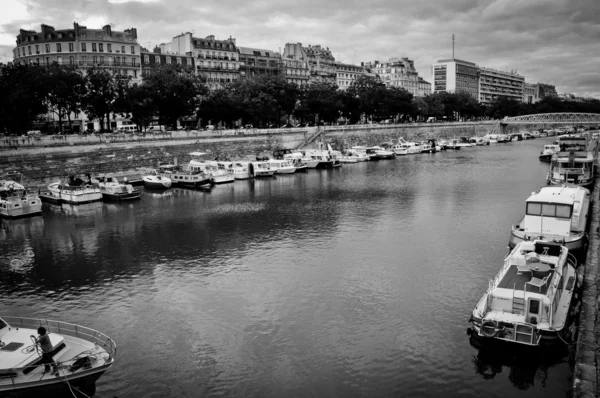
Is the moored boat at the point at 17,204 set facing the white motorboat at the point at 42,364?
no

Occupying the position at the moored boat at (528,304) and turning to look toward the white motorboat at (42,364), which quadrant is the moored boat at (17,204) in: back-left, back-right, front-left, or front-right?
front-right

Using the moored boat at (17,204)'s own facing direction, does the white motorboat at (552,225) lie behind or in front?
behind

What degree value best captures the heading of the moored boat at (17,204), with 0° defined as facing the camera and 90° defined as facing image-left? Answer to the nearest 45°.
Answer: approximately 135°

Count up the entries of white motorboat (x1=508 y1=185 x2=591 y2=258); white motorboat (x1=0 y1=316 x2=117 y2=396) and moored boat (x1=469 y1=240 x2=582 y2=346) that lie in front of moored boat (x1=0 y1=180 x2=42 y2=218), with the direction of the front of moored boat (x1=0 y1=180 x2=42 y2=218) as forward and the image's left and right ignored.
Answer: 0

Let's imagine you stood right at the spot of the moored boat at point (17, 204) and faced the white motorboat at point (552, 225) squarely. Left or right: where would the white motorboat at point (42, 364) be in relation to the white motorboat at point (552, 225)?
right
